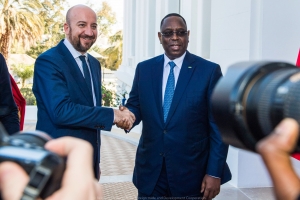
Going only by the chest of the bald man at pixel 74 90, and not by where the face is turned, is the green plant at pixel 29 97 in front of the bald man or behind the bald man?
behind

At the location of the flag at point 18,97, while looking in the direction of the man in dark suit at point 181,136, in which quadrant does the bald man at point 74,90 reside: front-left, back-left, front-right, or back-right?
front-right

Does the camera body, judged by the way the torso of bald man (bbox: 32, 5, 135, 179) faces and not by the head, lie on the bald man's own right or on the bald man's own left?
on the bald man's own right

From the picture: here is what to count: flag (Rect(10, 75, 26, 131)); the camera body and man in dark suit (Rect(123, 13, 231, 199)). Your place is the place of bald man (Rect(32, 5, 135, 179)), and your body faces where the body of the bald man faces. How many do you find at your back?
1

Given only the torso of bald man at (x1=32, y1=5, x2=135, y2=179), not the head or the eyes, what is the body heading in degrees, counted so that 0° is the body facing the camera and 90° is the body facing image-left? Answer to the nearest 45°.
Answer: approximately 315°

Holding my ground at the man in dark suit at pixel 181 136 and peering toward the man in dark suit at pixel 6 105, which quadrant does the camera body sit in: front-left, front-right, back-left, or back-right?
front-left

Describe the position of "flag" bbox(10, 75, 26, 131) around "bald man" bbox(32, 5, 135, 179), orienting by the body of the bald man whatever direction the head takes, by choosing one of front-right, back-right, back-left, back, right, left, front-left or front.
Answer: back

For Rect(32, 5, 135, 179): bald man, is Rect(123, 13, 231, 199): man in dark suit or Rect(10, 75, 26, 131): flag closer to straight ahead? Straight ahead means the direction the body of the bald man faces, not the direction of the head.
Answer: the man in dark suit
